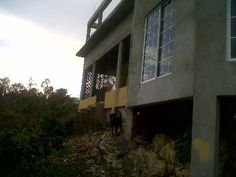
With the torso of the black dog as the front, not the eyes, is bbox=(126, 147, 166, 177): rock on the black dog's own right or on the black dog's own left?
on the black dog's own left

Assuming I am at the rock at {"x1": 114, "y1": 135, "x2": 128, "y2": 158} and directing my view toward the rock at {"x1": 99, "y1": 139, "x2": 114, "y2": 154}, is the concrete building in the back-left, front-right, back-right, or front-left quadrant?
back-right

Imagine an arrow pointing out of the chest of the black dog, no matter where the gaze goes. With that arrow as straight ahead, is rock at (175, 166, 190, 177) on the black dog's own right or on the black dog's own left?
on the black dog's own left

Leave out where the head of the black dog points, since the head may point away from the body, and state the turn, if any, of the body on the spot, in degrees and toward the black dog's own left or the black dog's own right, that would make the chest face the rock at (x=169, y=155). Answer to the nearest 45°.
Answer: approximately 90° to the black dog's own left

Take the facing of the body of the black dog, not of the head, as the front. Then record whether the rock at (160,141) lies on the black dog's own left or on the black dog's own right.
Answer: on the black dog's own left

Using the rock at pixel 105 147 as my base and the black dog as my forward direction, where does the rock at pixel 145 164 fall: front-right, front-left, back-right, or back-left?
back-right

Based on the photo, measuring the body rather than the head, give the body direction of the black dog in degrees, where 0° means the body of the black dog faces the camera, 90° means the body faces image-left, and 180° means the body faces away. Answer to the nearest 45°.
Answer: approximately 45°

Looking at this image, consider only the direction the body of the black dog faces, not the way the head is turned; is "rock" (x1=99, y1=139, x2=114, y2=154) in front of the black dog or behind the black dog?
in front
